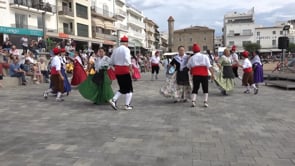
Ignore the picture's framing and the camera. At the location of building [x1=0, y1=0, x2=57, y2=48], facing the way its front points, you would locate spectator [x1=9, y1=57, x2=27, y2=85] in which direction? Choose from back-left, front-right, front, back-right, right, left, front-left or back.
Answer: front-right

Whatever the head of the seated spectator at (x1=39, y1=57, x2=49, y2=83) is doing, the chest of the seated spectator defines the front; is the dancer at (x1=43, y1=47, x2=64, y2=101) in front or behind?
in front

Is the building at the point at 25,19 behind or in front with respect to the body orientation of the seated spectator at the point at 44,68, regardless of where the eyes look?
behind

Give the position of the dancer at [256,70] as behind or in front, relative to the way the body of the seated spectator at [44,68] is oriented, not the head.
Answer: in front

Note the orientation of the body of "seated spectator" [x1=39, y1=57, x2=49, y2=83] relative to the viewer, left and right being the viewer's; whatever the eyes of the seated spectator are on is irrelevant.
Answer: facing the viewer and to the right of the viewer

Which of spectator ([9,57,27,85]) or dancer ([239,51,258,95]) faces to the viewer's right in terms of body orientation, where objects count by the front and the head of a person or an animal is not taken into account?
the spectator

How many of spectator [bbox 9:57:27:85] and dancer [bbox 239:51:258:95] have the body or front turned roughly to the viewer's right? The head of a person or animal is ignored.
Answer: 1
